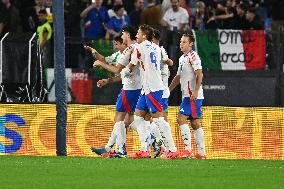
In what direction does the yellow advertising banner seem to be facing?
toward the camera

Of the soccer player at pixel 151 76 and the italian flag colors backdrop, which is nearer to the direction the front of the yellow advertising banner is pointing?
the soccer player

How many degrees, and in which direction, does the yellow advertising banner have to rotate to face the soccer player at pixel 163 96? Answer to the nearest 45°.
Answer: approximately 45° to its left

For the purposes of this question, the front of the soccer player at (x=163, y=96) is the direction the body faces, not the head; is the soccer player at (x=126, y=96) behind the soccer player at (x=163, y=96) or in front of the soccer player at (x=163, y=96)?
in front
